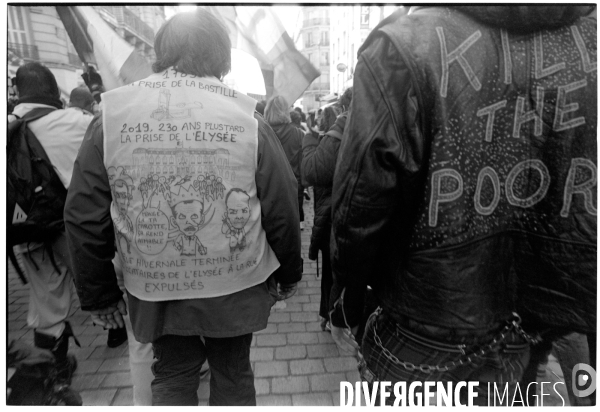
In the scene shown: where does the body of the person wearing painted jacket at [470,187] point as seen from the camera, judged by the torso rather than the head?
away from the camera

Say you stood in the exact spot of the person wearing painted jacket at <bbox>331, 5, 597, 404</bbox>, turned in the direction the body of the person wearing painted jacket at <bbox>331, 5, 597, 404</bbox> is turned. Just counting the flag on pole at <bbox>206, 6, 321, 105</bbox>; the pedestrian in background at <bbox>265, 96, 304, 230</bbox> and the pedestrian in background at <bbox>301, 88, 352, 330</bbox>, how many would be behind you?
0

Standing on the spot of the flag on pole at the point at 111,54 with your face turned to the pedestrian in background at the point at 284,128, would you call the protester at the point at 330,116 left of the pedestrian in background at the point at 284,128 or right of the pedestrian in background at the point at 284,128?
right

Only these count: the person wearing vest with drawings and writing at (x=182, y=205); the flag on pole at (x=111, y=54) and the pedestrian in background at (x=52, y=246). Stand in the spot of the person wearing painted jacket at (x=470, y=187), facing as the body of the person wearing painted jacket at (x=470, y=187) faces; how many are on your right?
0

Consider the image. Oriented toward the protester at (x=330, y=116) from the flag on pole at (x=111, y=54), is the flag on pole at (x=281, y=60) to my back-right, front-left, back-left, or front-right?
front-left

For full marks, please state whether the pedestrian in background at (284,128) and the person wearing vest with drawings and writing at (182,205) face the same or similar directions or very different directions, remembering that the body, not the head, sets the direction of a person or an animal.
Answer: same or similar directions

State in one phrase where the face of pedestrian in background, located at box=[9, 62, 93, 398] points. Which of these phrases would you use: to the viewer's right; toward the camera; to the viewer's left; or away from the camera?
away from the camera

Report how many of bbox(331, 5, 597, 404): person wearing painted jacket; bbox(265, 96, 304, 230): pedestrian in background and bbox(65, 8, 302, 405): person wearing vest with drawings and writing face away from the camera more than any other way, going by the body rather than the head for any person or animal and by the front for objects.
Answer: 3

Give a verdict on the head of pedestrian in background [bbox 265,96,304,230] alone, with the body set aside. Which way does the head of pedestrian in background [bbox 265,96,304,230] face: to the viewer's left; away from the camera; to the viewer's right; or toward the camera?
away from the camera

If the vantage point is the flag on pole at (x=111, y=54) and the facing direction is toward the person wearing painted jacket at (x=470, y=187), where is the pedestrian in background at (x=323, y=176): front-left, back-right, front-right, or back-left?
front-left

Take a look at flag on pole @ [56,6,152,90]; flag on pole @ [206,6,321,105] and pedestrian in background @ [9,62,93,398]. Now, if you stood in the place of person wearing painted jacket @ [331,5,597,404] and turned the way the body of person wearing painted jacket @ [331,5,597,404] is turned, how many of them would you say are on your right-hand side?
0

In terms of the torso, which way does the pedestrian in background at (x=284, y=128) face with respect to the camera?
away from the camera

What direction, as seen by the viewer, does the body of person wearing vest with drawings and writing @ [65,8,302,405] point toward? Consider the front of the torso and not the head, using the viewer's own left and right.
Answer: facing away from the viewer

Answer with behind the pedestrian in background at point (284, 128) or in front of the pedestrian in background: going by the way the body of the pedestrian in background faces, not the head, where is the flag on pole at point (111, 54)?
behind

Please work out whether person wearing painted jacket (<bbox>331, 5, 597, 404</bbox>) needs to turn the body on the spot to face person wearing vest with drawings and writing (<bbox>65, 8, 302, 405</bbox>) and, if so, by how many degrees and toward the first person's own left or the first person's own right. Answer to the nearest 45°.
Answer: approximately 90° to the first person's own left

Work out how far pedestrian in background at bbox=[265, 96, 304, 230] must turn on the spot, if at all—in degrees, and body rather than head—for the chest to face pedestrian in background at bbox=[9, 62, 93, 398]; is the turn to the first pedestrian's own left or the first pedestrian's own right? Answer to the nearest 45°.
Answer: approximately 135° to the first pedestrian's own left
